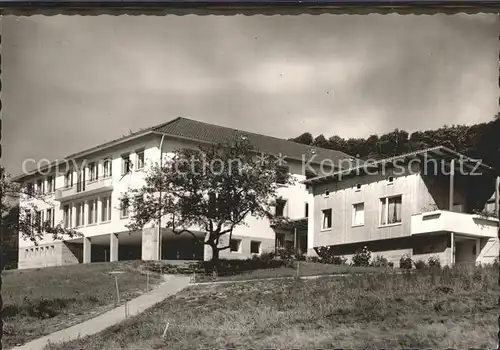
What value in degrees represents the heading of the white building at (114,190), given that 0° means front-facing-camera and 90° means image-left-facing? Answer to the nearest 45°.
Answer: approximately 45°

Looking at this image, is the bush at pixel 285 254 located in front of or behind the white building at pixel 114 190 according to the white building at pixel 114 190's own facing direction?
behind

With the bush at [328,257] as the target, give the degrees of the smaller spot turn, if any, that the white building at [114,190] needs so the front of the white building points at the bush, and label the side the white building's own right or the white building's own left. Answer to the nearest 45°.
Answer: approximately 90° to the white building's own left

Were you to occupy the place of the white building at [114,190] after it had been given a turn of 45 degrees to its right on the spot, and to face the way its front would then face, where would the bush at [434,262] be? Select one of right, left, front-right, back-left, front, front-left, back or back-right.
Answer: back

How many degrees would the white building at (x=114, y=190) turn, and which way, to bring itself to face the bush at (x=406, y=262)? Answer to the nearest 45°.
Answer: approximately 135° to its left
